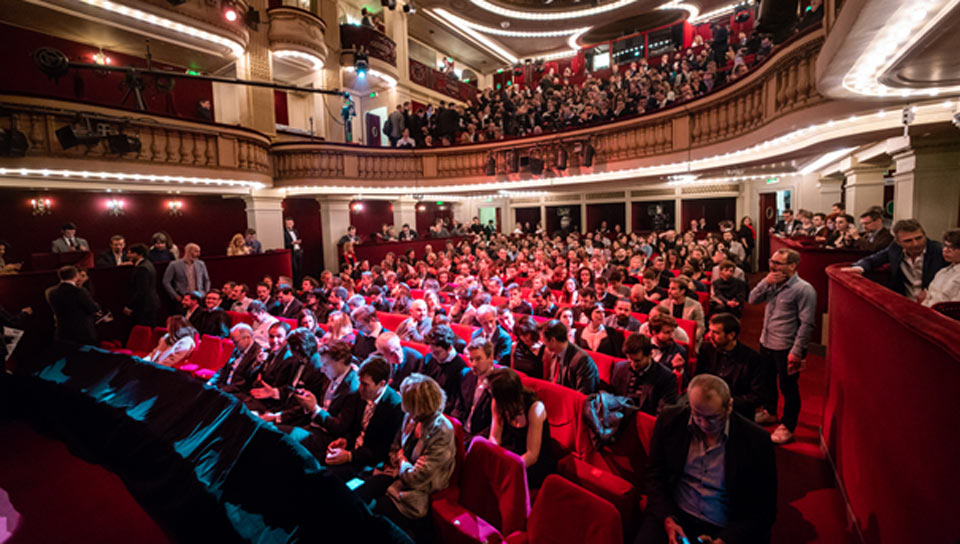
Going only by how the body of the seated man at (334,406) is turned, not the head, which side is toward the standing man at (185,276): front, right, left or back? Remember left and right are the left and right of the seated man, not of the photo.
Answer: right

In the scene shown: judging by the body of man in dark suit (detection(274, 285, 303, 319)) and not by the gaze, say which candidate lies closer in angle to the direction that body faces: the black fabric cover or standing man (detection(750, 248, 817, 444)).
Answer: the black fabric cover

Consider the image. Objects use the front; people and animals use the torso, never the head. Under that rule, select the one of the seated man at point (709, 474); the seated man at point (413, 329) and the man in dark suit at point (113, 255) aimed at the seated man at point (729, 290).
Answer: the man in dark suit

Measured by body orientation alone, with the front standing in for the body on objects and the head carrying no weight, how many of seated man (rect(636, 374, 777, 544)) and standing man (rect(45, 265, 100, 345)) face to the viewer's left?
0

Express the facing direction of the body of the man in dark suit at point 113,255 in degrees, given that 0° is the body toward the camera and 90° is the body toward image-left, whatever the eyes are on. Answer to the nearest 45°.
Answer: approximately 315°

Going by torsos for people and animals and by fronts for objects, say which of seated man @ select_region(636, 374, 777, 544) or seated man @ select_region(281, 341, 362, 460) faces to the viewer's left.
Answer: seated man @ select_region(281, 341, 362, 460)

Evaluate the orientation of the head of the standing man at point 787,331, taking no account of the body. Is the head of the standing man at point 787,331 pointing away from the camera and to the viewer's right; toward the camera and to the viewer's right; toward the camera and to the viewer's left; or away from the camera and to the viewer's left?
toward the camera and to the viewer's left

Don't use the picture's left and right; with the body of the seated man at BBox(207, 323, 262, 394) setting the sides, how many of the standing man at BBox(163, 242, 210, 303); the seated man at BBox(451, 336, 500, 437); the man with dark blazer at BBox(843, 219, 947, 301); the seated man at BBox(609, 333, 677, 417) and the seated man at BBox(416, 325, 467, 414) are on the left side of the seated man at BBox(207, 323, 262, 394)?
4

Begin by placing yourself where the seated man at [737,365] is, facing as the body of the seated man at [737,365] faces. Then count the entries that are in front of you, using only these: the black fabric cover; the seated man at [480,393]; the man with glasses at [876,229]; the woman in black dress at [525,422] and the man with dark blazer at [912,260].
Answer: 3

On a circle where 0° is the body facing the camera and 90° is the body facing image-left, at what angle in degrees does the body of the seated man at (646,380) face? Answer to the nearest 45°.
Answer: approximately 45°

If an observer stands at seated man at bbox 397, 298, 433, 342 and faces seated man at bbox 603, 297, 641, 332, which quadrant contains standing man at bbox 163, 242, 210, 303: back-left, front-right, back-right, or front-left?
back-left

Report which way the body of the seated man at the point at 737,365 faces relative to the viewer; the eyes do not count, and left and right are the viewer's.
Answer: facing the viewer and to the left of the viewer

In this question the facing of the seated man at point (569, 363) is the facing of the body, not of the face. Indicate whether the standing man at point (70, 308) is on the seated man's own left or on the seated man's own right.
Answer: on the seated man's own right

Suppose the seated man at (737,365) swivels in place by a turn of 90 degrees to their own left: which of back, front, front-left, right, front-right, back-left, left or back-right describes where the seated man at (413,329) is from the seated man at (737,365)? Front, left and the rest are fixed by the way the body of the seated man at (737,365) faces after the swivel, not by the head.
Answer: back-right
